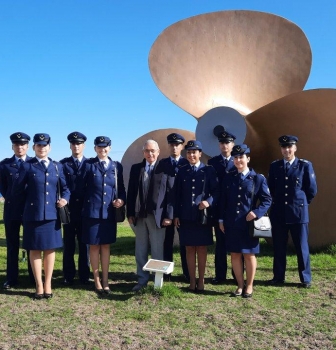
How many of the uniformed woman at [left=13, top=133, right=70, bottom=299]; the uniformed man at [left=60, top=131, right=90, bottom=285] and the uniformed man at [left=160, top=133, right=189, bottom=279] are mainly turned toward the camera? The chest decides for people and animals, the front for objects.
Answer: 3

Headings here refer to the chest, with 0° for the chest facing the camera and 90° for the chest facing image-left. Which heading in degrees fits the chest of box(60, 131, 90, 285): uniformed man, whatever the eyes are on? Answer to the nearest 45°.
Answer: approximately 0°

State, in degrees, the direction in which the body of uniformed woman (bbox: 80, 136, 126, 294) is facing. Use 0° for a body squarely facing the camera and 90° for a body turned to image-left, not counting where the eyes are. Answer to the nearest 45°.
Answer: approximately 0°

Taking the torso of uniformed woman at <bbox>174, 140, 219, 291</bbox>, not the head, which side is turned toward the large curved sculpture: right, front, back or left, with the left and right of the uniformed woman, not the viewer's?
back

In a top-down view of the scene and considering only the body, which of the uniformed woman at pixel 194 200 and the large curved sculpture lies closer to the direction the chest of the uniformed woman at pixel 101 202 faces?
the uniformed woman

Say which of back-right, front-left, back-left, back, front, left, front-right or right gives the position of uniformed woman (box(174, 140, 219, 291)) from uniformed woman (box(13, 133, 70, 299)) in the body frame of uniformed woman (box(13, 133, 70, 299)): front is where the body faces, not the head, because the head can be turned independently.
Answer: left

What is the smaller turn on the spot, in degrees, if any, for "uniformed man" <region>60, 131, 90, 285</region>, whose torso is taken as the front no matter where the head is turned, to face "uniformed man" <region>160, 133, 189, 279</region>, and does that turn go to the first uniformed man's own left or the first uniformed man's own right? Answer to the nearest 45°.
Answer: approximately 90° to the first uniformed man's own left

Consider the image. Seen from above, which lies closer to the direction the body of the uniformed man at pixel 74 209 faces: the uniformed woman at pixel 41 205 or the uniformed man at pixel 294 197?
the uniformed woman
